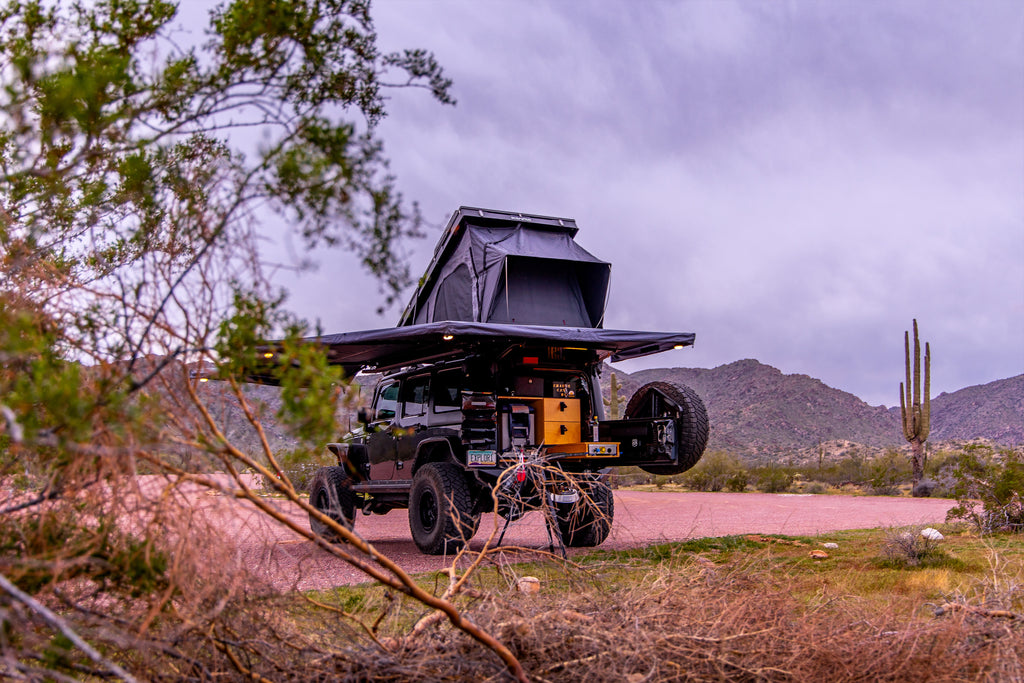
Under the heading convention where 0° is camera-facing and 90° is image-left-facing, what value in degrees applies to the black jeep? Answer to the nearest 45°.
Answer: approximately 135°

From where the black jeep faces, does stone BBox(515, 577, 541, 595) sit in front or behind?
behind

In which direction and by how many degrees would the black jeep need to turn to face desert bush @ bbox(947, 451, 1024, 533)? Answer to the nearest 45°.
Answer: approximately 135° to its right

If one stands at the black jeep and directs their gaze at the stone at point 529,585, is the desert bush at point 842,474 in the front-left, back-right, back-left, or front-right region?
back-left

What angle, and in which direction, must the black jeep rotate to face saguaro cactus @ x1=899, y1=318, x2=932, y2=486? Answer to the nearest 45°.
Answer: approximately 90° to its right

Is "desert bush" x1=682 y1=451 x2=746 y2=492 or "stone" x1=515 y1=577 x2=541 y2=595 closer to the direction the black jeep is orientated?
the desert bush

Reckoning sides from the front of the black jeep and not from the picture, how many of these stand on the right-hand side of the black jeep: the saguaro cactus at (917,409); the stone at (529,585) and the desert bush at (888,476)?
2

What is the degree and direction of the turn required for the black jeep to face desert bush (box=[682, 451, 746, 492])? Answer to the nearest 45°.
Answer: approximately 45° to its right

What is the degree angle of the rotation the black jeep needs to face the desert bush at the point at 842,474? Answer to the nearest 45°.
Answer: approximately 90° to its right
